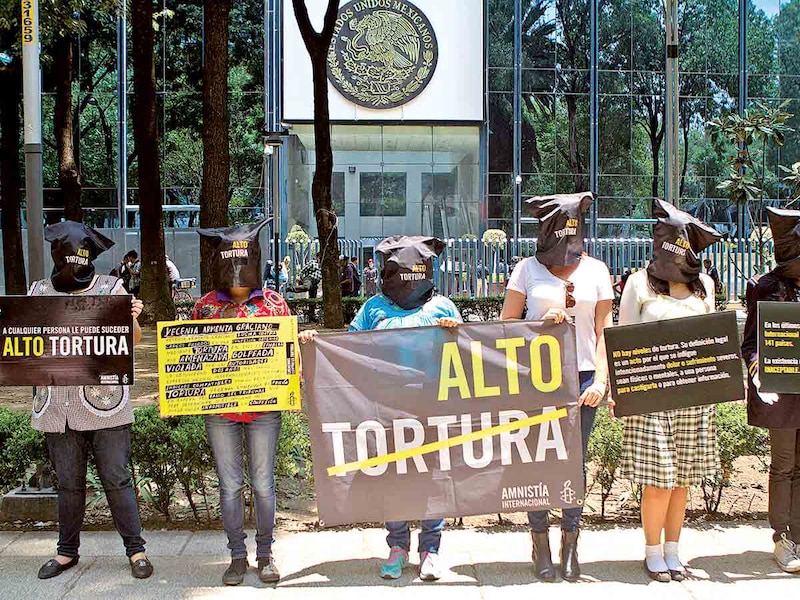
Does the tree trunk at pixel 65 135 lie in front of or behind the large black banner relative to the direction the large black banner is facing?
behind

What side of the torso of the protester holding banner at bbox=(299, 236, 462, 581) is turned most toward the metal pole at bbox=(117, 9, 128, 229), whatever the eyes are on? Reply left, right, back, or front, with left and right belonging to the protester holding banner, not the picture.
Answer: back

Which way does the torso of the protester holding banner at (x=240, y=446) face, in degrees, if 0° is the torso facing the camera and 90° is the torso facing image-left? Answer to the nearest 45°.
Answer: approximately 0°

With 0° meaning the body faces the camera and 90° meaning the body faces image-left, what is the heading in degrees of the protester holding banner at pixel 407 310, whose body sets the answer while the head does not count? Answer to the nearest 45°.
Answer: approximately 0°

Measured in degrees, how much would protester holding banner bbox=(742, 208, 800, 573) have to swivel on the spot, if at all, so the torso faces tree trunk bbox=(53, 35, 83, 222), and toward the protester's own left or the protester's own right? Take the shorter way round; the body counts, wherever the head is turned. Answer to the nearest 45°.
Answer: approximately 135° to the protester's own right

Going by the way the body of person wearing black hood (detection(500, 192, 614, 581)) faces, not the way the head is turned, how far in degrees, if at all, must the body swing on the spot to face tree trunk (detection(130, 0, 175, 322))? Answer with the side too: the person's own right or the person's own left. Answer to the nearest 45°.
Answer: approximately 135° to the person's own right
